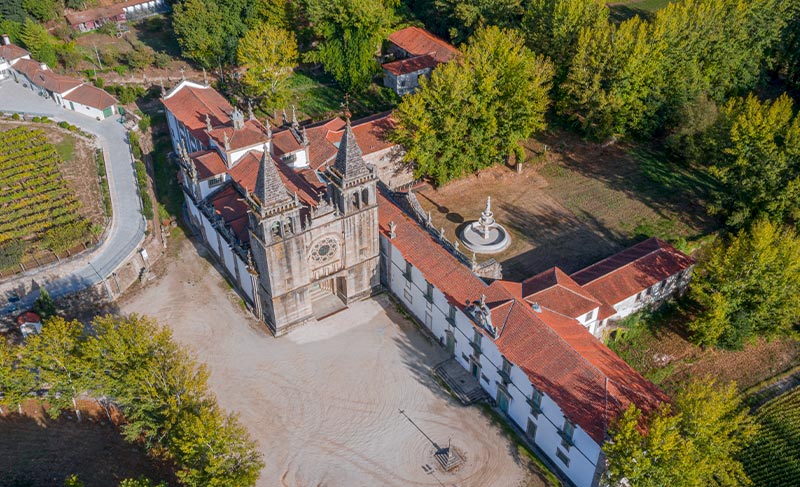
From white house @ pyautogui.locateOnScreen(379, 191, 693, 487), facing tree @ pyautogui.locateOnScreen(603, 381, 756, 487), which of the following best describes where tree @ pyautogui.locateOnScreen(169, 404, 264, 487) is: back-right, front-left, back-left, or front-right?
back-right

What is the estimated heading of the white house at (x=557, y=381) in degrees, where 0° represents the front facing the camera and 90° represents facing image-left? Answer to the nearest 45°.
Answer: approximately 45°

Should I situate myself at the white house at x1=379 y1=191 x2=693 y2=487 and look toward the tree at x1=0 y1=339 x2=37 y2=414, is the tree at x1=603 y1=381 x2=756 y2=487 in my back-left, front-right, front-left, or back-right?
back-left

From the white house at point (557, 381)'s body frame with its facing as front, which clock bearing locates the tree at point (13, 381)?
The tree is roughly at 1 o'clock from the white house.

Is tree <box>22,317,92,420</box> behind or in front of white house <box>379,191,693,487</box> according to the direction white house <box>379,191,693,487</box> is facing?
in front

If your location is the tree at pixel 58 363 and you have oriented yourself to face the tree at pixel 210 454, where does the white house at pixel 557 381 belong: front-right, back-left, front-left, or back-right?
front-left

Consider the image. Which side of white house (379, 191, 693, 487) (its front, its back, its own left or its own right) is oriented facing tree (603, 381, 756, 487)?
left

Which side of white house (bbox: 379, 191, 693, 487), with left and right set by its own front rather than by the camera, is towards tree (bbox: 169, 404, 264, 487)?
front

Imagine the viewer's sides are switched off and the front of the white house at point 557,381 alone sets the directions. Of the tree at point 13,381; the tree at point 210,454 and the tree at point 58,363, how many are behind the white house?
0

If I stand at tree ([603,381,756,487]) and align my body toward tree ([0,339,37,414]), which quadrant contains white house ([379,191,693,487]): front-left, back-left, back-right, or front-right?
front-right
